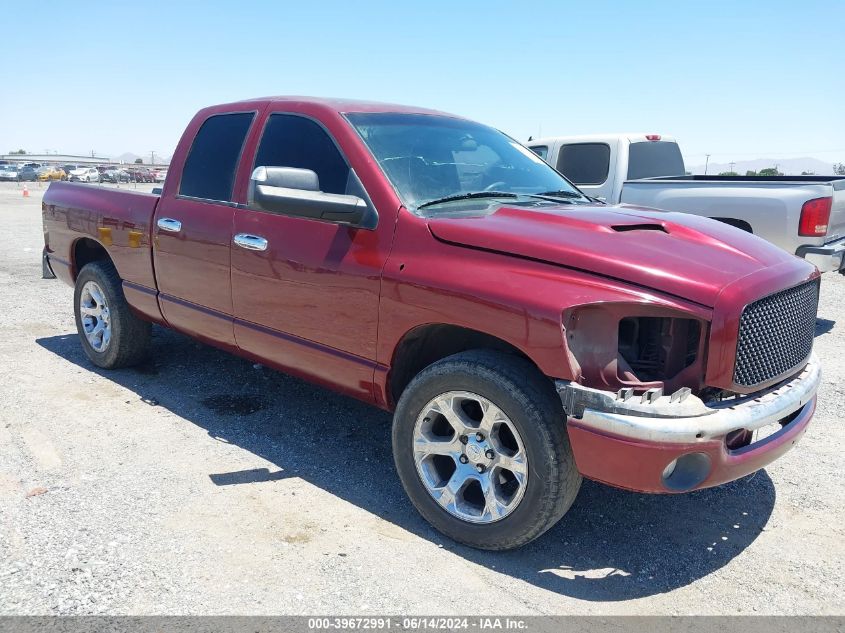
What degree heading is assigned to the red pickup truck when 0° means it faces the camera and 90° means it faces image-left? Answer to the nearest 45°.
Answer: approximately 315°

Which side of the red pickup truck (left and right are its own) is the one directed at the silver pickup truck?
left
